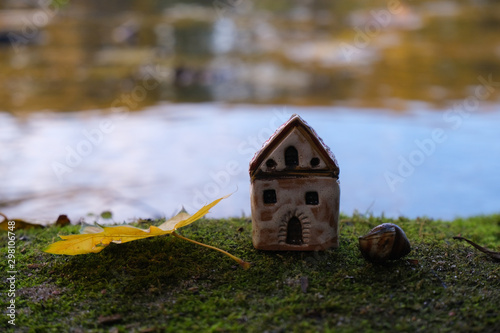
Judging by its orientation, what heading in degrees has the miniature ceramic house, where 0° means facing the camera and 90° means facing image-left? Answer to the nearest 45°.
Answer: approximately 0°
